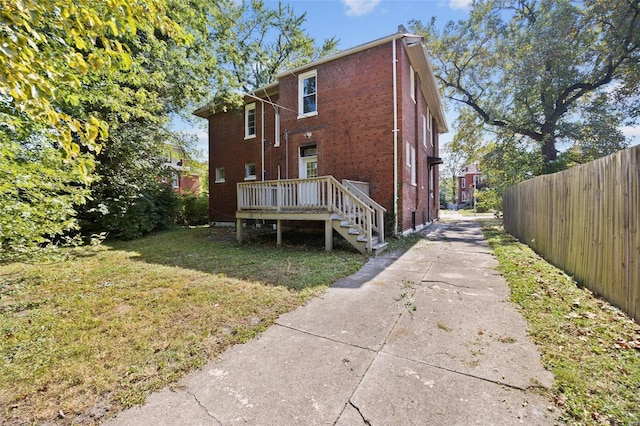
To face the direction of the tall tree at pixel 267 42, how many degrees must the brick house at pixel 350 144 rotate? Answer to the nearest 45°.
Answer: approximately 90° to its left

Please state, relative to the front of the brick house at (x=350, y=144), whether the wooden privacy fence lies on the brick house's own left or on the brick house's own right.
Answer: on the brick house's own right

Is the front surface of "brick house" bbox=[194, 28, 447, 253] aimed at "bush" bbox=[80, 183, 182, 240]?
no

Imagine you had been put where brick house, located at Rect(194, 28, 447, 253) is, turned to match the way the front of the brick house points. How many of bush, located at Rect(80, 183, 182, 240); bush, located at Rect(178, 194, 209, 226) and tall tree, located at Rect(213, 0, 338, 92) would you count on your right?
0

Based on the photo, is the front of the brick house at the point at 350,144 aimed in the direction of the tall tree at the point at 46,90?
no

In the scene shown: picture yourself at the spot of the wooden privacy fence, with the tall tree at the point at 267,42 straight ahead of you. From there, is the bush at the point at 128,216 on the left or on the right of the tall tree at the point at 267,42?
left

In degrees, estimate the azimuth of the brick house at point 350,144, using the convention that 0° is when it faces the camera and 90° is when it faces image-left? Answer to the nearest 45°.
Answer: approximately 225°

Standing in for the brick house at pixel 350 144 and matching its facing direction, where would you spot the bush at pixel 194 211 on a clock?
The bush is roughly at 9 o'clock from the brick house.
